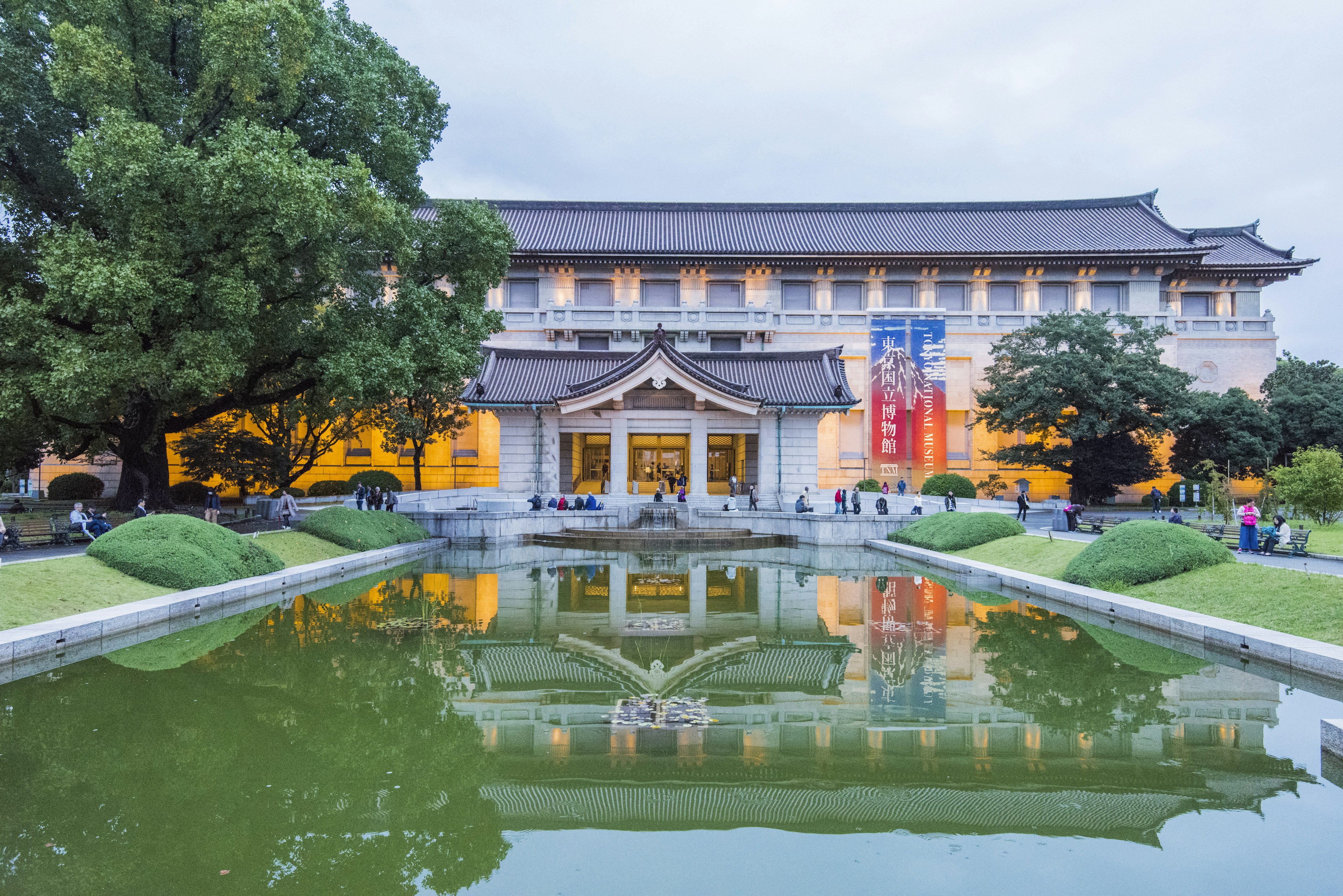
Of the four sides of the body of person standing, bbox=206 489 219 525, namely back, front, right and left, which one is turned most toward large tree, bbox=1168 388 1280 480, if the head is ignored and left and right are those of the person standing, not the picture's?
left

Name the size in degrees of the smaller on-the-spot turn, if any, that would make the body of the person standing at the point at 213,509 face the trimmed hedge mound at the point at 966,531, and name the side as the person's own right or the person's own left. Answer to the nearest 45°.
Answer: approximately 45° to the person's own left

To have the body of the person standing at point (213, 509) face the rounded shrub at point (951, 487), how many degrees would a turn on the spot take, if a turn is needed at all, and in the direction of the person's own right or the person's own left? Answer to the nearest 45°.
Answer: approximately 90° to the person's own left

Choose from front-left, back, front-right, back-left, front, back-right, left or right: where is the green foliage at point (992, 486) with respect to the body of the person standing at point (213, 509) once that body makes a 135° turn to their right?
back-right

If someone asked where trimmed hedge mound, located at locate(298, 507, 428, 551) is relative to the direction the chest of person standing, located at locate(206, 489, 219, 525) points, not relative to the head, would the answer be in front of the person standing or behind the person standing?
in front

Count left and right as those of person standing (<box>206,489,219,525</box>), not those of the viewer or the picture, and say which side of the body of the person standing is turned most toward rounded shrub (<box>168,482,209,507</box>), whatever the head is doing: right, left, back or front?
back

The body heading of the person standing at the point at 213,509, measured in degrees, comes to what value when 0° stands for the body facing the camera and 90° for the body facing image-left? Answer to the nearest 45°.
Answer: approximately 0°
